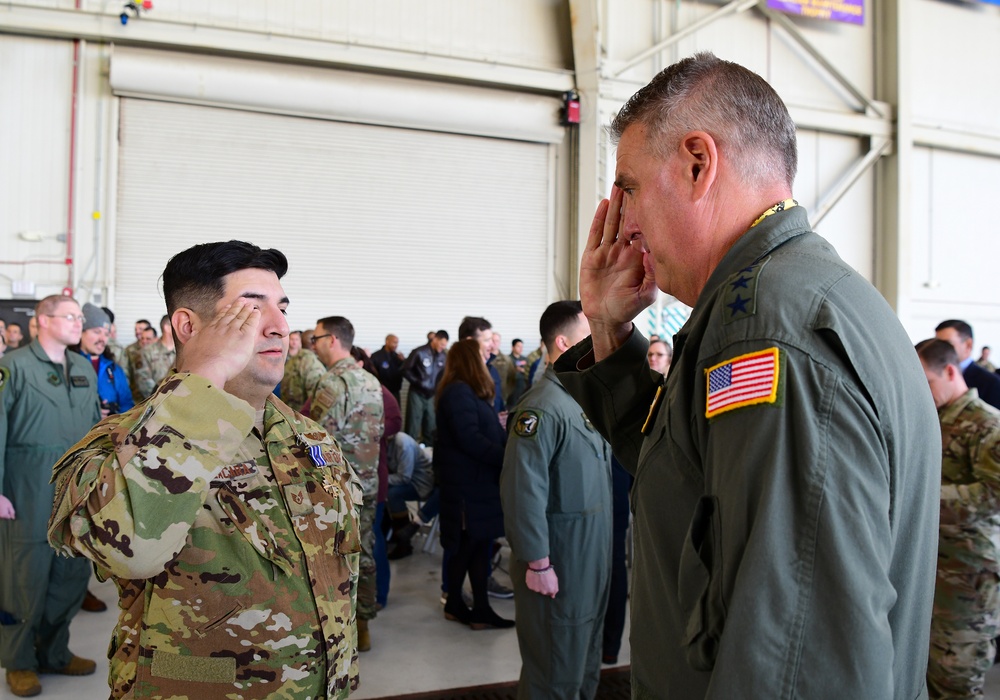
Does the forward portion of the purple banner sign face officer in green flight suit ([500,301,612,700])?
yes

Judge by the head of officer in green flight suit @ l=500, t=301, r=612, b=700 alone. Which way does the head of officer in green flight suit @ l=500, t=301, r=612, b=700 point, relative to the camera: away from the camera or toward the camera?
away from the camera

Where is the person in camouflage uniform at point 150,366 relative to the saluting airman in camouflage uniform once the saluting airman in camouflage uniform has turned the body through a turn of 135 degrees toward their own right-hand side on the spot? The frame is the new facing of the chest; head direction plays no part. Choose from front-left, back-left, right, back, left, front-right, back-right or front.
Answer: right

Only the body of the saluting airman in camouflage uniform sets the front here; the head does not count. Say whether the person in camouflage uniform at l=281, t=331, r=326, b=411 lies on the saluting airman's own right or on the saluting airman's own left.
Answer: on the saluting airman's own left

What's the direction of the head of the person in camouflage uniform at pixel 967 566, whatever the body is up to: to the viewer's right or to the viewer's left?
to the viewer's left

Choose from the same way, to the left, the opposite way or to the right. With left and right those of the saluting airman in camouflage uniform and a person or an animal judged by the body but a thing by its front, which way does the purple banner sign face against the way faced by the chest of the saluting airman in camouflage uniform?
to the right

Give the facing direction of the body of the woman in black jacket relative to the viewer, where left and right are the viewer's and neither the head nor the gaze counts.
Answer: facing to the right of the viewer

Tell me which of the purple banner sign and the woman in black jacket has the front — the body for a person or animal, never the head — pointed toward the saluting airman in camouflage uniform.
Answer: the purple banner sign

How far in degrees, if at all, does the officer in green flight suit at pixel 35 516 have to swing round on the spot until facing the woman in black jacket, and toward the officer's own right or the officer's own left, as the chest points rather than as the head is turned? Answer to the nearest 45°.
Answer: approximately 45° to the officer's own left
